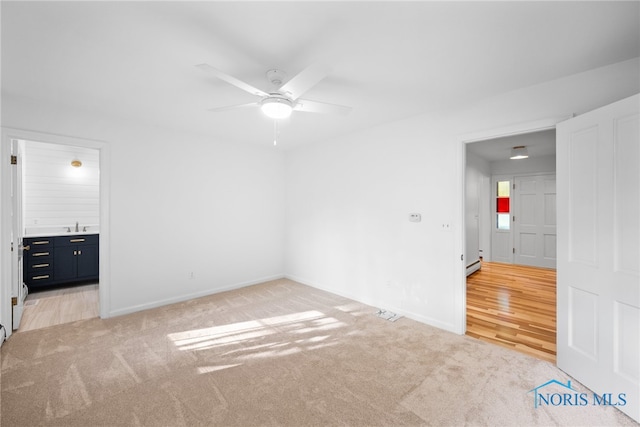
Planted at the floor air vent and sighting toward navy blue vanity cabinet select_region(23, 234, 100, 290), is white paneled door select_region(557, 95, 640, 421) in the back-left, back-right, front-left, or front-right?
back-left

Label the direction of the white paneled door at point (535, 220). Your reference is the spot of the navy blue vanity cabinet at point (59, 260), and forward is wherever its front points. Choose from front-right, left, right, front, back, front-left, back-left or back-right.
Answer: front-left

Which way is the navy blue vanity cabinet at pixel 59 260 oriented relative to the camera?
toward the camera

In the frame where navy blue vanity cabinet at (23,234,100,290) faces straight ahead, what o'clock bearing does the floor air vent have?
The floor air vent is roughly at 11 o'clock from the navy blue vanity cabinet.

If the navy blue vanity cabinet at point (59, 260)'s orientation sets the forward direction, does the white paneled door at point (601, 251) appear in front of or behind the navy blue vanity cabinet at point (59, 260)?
in front

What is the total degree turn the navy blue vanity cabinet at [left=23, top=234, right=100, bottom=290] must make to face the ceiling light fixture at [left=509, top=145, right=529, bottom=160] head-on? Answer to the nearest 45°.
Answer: approximately 45° to its left

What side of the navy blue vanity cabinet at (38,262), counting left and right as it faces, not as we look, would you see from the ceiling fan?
front

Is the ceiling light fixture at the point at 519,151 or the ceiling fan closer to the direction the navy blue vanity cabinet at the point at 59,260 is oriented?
the ceiling fan
